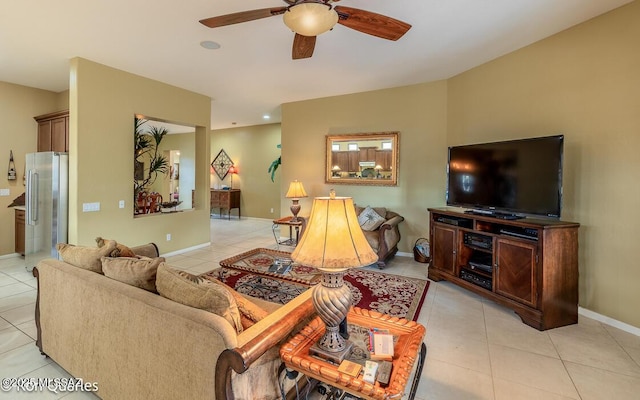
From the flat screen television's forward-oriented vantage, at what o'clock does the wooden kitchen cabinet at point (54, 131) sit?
The wooden kitchen cabinet is roughly at 1 o'clock from the flat screen television.

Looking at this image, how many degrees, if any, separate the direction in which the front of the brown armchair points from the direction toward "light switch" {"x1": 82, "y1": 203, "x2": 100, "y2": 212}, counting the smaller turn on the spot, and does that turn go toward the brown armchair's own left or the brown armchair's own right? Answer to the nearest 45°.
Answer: approximately 45° to the brown armchair's own right

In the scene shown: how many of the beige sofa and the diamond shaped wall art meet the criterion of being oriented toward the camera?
1

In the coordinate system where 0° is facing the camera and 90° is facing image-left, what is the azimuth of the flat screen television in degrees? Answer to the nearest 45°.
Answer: approximately 45°

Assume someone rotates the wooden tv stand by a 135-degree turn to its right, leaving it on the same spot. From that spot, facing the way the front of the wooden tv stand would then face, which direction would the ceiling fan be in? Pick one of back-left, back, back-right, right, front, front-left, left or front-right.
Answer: back-left

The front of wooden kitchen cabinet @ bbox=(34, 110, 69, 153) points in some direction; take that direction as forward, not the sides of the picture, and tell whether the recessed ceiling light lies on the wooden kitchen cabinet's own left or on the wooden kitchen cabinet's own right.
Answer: on the wooden kitchen cabinet's own left

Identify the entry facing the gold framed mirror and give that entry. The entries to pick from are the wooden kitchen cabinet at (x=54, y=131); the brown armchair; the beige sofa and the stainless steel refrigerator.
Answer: the beige sofa

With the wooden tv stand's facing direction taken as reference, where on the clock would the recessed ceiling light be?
The recessed ceiling light is roughly at 1 o'clock from the wooden tv stand.

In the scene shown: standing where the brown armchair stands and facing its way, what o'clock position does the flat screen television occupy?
The flat screen television is roughly at 9 o'clock from the brown armchair.

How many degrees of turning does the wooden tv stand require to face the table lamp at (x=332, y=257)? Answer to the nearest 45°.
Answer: approximately 45° to its left

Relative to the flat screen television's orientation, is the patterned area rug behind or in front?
in front
